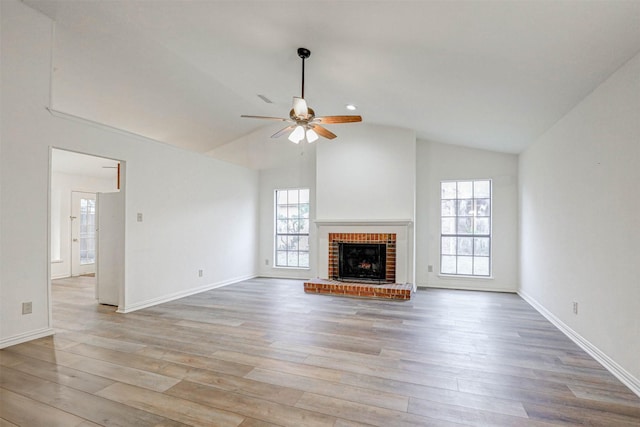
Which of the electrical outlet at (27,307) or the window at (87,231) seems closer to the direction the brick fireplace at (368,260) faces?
the electrical outlet

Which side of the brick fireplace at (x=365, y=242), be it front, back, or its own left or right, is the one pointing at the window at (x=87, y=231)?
right

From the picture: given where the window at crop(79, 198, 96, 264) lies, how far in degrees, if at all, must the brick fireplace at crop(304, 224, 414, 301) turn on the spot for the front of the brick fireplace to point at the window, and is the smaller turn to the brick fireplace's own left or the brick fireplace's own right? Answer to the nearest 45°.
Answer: approximately 90° to the brick fireplace's own right

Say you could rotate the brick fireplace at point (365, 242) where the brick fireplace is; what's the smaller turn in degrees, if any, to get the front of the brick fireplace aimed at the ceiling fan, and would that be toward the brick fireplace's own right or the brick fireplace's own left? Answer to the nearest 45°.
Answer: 0° — it already faces it

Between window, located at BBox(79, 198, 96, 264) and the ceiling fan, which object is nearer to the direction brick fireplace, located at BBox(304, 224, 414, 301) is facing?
the ceiling fan

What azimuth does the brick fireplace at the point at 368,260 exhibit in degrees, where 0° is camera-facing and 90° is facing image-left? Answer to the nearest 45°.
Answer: approximately 0°

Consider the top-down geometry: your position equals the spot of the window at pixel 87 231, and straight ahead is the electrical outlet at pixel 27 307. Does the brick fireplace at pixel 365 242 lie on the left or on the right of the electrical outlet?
left
